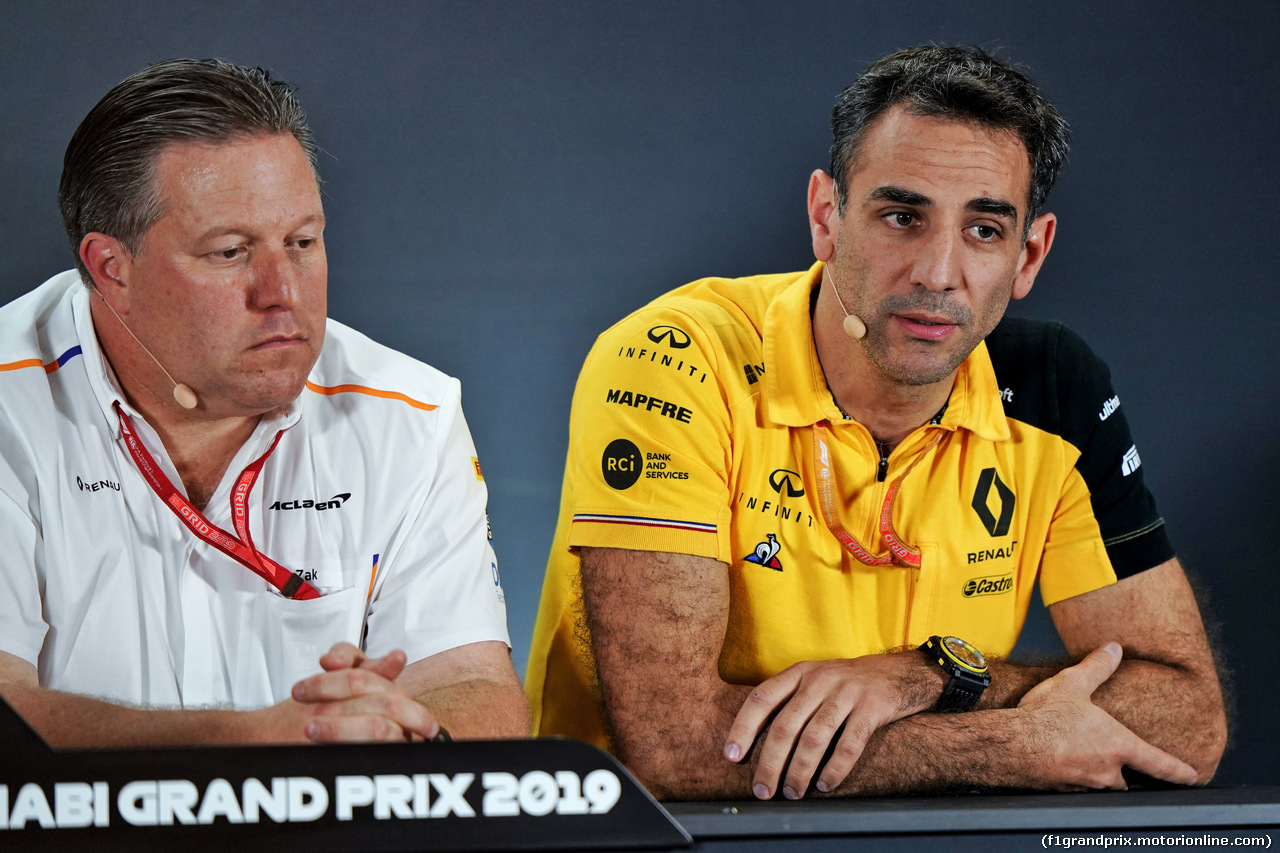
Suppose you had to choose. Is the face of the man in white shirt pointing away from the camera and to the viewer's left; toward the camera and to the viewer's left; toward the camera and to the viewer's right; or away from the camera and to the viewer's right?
toward the camera and to the viewer's right

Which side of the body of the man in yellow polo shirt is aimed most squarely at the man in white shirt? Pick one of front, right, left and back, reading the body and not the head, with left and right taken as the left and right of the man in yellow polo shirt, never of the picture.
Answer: right

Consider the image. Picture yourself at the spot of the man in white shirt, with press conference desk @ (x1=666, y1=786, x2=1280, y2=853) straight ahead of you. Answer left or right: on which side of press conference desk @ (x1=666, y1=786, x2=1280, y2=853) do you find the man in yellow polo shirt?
left

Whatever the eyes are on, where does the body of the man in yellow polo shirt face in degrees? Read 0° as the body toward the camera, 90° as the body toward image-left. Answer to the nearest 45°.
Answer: approximately 315°

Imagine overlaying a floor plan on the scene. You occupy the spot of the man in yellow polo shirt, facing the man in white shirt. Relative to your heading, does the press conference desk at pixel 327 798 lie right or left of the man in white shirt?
left
